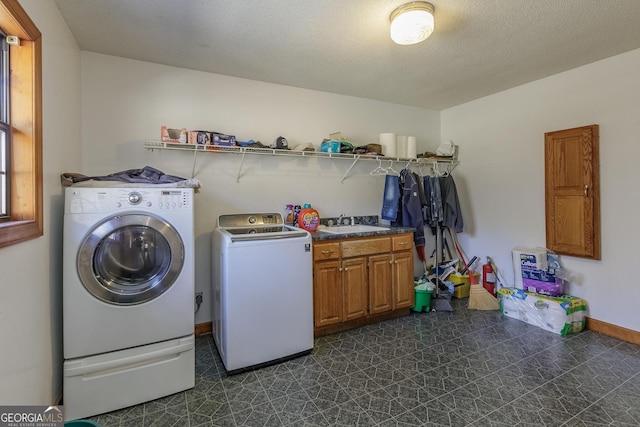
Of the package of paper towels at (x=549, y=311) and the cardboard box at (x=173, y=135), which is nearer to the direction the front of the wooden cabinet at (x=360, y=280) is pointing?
the package of paper towels

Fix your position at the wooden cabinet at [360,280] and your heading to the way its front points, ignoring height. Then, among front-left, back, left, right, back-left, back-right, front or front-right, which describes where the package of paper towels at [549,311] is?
front-left

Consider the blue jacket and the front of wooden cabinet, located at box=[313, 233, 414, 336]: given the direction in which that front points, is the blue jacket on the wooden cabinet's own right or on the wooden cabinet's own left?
on the wooden cabinet's own left

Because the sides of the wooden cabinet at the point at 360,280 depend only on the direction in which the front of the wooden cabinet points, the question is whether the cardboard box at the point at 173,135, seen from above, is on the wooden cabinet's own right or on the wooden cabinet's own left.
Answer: on the wooden cabinet's own right

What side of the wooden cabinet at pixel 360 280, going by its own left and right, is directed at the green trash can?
left

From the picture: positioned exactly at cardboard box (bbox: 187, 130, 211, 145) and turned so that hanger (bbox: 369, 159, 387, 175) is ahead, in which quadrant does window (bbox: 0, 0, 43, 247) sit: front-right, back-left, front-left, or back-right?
back-right

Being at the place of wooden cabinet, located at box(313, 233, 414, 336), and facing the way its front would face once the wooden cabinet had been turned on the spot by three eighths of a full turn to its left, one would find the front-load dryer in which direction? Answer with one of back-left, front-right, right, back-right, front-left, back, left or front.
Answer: back-left

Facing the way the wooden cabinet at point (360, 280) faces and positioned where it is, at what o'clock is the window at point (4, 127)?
The window is roughly at 3 o'clock from the wooden cabinet.

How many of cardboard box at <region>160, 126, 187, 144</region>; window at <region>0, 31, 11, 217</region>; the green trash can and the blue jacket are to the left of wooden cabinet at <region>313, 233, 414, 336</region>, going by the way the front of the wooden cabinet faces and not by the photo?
2

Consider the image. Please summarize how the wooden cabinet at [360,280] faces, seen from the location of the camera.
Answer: facing the viewer and to the right of the viewer
